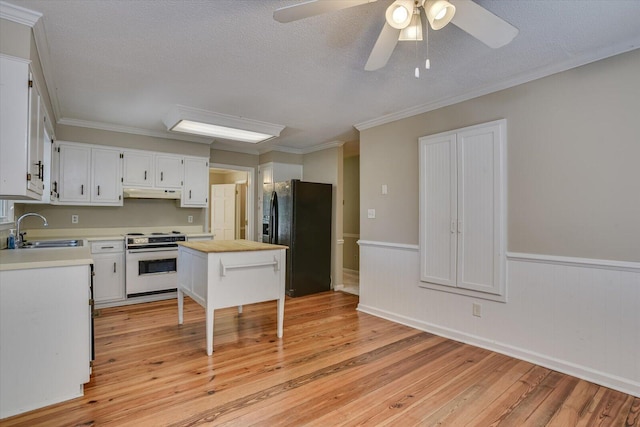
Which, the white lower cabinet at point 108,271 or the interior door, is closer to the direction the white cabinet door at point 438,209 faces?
the white lower cabinet

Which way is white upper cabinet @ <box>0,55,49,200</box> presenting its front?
to the viewer's right

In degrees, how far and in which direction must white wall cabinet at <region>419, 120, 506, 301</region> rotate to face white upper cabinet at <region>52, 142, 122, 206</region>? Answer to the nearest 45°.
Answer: approximately 45° to its right

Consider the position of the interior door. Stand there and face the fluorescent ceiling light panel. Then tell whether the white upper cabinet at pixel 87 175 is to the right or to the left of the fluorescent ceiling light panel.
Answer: right

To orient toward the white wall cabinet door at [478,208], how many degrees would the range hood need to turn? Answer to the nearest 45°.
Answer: approximately 45° to its left

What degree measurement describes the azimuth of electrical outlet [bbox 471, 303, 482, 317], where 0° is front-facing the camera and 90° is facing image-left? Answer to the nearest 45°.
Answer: approximately 45°

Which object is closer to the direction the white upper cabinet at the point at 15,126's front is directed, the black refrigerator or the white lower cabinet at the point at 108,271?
the black refrigerator
